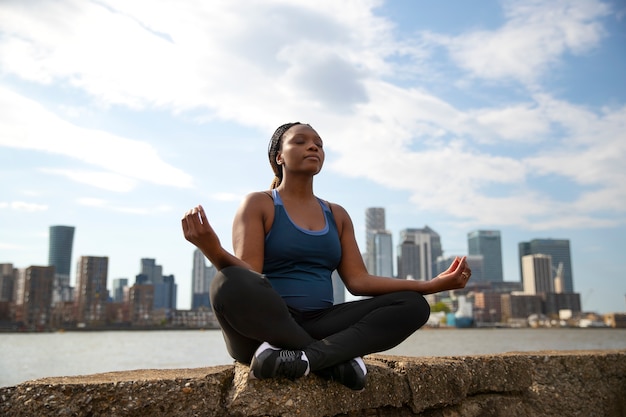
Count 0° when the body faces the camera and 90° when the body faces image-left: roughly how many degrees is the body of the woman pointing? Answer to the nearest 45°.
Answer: approximately 315°
